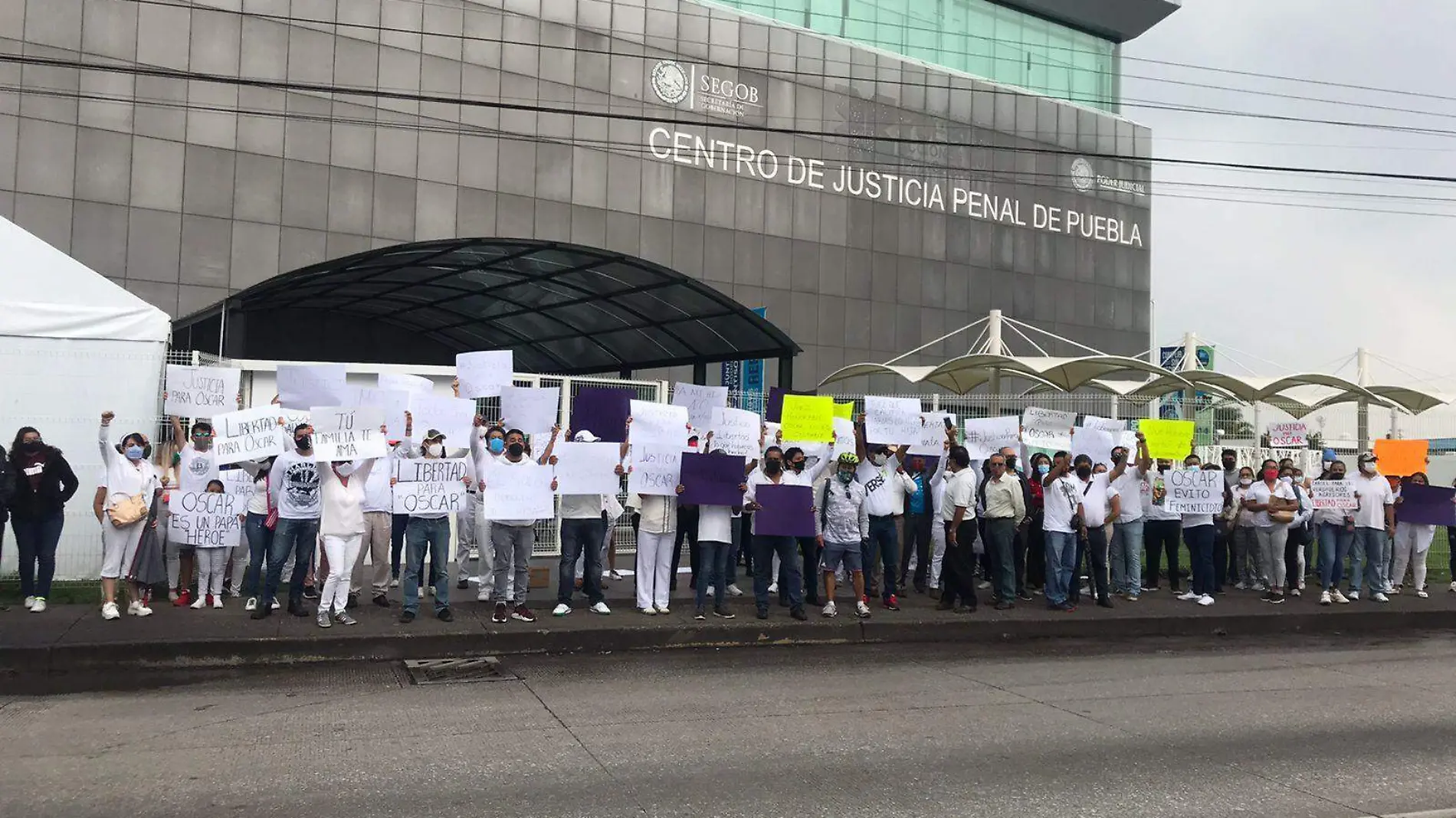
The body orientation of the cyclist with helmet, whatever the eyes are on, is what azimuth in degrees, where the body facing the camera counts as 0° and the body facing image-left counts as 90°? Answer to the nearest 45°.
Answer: approximately 0°

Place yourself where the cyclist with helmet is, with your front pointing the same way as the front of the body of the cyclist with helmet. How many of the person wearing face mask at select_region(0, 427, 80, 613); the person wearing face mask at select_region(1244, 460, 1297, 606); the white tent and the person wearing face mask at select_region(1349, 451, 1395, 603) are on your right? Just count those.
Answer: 2

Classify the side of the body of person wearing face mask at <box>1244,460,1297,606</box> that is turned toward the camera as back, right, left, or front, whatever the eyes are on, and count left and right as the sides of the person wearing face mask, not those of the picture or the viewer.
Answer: front

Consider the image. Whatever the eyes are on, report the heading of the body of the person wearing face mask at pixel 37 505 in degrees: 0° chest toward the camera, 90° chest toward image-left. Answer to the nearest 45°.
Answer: approximately 0°

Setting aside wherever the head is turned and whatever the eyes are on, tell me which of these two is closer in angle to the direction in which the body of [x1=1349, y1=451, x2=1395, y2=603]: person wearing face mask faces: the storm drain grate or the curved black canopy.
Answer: the storm drain grate

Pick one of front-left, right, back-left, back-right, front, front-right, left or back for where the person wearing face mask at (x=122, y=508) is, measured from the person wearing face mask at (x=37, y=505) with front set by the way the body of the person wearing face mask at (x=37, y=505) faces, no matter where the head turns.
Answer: front-left

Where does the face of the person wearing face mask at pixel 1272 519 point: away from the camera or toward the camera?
toward the camera

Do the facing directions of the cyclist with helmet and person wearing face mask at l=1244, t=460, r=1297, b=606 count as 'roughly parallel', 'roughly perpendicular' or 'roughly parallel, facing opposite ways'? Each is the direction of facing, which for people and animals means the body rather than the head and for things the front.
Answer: roughly parallel

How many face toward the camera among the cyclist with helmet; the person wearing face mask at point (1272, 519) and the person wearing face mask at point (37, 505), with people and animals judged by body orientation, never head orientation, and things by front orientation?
3

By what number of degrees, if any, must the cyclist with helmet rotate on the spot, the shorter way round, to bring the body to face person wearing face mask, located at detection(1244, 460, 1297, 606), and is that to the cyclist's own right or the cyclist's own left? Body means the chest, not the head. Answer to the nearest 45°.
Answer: approximately 135° to the cyclist's own left

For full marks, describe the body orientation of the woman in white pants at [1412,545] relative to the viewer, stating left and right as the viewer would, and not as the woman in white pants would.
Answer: facing the viewer

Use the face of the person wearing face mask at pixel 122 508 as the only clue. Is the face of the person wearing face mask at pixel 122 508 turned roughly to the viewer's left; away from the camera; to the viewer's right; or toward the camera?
toward the camera

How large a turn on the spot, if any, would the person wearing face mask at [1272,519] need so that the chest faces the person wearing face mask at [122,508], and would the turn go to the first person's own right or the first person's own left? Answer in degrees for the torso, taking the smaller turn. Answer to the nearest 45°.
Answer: approximately 45° to the first person's own right

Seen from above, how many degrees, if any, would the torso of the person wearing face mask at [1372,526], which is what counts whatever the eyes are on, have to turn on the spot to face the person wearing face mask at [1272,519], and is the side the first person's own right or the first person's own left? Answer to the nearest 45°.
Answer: approximately 45° to the first person's own right

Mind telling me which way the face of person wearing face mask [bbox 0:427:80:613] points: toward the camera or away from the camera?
toward the camera

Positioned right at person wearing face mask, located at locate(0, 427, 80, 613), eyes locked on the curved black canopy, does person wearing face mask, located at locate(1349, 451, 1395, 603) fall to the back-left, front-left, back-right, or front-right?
front-right

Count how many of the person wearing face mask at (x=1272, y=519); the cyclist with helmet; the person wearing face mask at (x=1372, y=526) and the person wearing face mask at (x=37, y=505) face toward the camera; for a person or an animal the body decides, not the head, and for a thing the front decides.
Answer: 4

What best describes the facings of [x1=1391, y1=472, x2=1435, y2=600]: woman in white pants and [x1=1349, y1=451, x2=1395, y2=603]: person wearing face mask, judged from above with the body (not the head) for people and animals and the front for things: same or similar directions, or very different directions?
same or similar directions

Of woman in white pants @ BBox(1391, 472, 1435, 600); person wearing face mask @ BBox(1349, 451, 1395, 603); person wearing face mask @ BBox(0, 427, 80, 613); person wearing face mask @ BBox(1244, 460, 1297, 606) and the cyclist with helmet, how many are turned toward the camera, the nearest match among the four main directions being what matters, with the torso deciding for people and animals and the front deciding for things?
5

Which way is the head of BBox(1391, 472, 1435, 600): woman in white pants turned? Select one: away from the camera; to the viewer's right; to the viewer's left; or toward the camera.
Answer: toward the camera

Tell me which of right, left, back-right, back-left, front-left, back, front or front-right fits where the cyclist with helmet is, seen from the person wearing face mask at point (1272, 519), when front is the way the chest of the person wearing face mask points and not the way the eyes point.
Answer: front-right

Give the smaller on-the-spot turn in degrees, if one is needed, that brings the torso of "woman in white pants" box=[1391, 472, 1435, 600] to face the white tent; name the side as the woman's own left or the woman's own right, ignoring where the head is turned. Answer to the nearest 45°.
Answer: approximately 45° to the woman's own right
